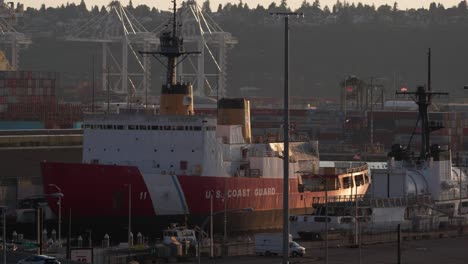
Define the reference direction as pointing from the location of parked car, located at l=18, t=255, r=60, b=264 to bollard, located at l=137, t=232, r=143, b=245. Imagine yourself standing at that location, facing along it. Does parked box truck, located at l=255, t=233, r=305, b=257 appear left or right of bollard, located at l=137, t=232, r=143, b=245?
right

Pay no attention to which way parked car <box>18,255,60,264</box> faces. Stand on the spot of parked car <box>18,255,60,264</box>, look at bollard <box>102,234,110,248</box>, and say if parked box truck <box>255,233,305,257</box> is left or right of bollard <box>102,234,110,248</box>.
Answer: right

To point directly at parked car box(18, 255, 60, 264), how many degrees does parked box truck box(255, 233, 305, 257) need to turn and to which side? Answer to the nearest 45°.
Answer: approximately 135° to its right

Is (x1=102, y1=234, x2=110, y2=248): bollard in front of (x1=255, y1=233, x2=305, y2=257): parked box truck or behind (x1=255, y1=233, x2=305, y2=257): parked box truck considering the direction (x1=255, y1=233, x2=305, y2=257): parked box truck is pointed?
behind

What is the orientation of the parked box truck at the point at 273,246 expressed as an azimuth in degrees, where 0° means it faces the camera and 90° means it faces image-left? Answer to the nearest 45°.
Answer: approximately 270°
